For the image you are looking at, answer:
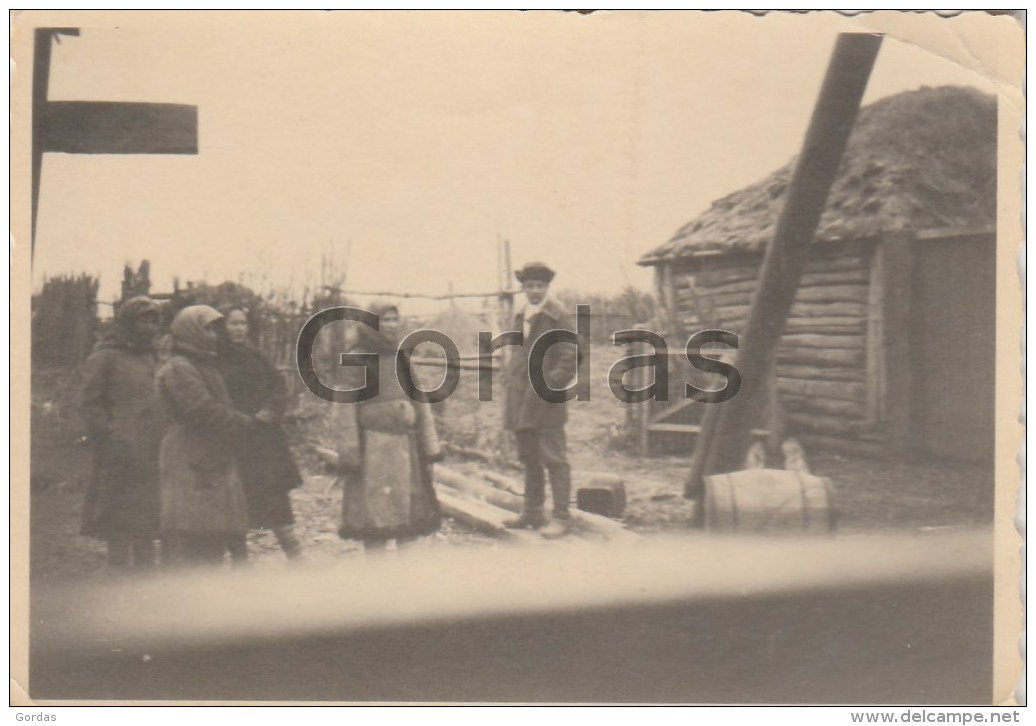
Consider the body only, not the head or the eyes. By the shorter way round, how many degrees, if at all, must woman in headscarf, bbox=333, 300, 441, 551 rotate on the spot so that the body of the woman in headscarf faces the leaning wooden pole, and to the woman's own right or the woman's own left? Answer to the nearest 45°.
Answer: approximately 90° to the woman's own left

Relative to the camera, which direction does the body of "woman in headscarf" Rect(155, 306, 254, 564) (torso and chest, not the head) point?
to the viewer's right

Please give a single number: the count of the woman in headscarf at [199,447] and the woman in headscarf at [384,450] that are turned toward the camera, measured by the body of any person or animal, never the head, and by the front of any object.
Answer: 1

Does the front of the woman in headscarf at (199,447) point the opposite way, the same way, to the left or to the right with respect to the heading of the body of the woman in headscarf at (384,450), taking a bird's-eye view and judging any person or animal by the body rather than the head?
to the left

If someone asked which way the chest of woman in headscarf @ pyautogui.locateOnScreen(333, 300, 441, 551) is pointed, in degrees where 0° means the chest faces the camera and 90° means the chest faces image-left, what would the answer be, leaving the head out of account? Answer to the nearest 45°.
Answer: approximately 0°

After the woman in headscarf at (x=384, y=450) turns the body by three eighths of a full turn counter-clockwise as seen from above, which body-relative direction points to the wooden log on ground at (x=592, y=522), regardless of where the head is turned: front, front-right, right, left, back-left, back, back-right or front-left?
front-right
